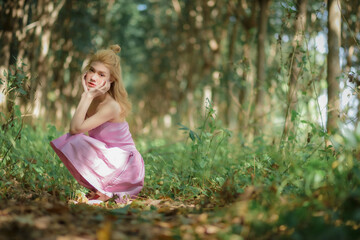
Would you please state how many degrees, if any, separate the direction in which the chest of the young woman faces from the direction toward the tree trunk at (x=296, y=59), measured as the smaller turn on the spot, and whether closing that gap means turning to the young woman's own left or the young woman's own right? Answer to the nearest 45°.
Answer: approximately 180°

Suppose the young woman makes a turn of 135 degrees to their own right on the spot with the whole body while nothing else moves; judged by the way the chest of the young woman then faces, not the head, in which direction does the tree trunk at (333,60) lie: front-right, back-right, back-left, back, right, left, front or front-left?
front-right
